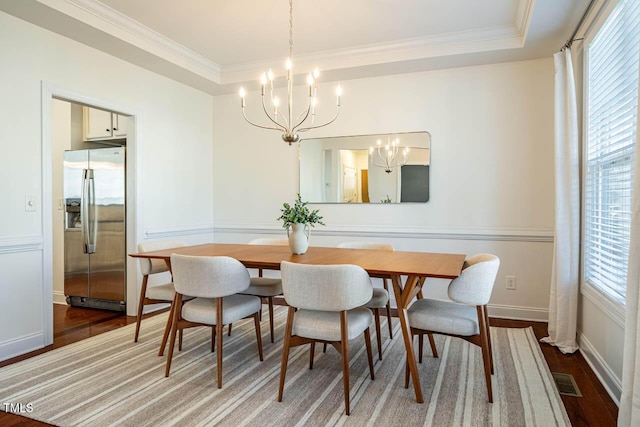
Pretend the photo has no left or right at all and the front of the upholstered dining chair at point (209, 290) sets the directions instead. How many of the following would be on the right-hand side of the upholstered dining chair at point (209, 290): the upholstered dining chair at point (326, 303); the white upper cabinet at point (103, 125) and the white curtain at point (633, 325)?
2

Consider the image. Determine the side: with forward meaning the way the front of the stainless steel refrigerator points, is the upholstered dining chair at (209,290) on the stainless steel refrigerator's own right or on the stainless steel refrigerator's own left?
on the stainless steel refrigerator's own left

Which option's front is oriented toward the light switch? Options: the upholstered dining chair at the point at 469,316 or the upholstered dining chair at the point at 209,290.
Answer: the upholstered dining chair at the point at 469,316

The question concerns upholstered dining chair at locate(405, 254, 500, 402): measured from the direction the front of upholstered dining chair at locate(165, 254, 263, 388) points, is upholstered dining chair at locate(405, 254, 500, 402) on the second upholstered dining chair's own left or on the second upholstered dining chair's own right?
on the second upholstered dining chair's own right

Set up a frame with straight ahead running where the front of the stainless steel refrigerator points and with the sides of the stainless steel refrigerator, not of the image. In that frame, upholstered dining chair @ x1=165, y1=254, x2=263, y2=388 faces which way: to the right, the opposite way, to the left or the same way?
the opposite way

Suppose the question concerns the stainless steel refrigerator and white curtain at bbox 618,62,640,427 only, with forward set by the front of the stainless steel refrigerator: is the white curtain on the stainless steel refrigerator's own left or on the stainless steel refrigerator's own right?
on the stainless steel refrigerator's own left

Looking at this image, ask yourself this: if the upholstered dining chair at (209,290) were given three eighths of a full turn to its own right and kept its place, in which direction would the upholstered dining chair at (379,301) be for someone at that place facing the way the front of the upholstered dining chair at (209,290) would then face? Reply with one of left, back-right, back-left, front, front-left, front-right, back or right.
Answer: left

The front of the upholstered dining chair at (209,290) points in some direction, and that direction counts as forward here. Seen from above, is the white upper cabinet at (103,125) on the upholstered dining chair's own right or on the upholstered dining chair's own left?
on the upholstered dining chair's own left

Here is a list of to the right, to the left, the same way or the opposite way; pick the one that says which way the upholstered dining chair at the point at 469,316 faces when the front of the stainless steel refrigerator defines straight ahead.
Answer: to the right

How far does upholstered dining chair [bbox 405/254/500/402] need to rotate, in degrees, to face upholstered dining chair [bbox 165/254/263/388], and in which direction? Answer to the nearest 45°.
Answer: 0° — it already faces it

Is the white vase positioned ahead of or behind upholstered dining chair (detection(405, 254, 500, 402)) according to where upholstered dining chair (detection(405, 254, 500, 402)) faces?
ahead

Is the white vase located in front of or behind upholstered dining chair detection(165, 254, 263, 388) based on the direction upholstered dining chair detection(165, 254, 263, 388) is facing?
in front

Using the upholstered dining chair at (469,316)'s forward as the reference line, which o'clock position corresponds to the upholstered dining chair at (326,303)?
the upholstered dining chair at (326,303) is roughly at 11 o'clock from the upholstered dining chair at (469,316).

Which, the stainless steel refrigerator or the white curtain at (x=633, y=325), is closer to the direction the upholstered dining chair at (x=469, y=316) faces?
the stainless steel refrigerator

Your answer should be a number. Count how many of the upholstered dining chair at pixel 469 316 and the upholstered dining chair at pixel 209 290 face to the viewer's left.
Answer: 1

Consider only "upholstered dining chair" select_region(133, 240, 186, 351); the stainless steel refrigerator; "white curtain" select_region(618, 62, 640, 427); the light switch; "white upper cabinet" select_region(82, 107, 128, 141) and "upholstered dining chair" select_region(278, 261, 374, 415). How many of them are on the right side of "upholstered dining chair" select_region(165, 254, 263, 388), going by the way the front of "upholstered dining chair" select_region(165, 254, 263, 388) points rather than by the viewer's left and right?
2

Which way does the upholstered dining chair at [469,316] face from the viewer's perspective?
to the viewer's left

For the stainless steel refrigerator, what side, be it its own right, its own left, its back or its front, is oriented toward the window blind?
left

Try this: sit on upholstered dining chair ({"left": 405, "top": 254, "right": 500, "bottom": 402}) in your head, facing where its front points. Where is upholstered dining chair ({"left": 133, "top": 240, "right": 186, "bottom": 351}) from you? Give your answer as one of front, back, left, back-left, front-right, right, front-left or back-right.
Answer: front
